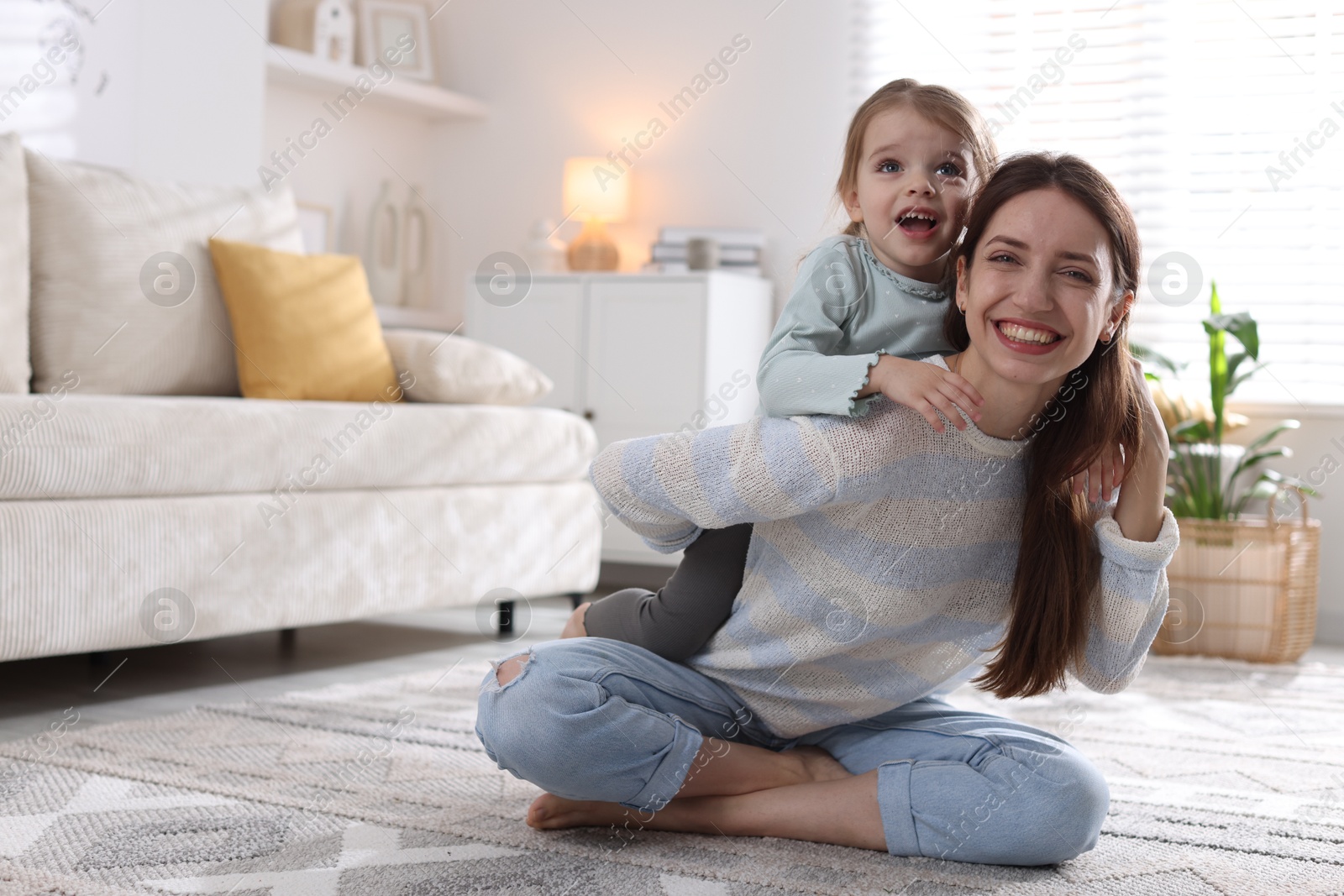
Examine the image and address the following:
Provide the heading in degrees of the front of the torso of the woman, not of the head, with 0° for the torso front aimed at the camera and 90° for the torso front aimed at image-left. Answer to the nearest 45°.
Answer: approximately 0°

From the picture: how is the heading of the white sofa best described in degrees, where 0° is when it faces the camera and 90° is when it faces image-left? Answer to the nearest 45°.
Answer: approximately 315°

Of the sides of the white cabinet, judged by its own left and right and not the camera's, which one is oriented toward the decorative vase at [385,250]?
right

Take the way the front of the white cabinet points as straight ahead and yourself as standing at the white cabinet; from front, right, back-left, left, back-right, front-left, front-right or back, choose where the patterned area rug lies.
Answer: front-left

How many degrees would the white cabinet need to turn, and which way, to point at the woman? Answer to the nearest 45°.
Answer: approximately 45° to its left

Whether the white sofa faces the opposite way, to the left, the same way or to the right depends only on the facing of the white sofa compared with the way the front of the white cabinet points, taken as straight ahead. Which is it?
to the left

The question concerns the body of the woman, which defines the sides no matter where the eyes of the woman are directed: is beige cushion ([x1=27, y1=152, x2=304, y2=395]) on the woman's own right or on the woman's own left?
on the woman's own right

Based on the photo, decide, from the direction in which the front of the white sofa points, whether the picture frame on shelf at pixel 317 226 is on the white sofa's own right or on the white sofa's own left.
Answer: on the white sofa's own left

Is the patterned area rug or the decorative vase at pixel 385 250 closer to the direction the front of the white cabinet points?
the patterned area rug

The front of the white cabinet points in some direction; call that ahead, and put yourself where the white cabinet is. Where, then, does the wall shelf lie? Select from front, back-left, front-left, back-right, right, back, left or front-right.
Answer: right
